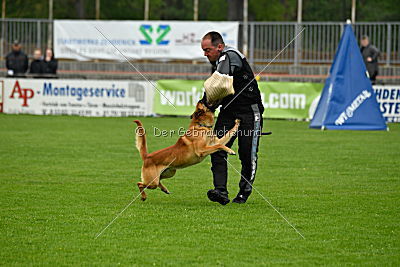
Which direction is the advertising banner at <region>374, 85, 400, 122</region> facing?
toward the camera

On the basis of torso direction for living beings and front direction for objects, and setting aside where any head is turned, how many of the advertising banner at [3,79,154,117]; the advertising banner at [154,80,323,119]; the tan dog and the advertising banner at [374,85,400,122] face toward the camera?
3

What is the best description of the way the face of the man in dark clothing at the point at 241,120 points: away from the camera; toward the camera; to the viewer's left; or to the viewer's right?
to the viewer's left

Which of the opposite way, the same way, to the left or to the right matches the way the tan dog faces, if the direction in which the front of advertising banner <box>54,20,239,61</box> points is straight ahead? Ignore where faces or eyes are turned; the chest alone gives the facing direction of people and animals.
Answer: to the left

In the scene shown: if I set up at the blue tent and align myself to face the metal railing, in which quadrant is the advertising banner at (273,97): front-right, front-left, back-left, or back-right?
front-left

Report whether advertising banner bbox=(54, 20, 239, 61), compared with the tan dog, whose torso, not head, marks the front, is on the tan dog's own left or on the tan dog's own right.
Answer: on the tan dog's own left

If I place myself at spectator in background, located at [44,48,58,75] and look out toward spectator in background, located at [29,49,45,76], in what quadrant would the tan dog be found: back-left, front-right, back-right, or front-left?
back-left

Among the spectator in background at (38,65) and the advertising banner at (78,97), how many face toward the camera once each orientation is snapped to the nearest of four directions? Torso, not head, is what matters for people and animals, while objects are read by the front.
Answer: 2

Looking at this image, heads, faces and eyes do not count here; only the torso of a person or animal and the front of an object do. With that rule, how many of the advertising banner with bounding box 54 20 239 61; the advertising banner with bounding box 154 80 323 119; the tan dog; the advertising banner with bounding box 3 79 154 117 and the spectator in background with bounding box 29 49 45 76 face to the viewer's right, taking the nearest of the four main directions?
1

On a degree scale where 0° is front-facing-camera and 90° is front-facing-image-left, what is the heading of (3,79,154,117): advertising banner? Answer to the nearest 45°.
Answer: approximately 0°

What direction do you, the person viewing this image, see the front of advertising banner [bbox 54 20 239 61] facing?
facing the viewer

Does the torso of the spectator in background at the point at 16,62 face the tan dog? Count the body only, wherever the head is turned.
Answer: yes

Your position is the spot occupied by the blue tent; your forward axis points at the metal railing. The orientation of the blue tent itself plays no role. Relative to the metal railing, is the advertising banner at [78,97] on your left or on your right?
left

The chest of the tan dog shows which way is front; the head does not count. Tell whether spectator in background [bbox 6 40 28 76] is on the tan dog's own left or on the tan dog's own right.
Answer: on the tan dog's own left

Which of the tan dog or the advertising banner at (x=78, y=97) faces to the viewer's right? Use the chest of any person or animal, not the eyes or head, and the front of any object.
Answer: the tan dog

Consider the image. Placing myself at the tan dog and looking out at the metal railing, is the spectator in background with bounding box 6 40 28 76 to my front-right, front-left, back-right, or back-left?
front-left

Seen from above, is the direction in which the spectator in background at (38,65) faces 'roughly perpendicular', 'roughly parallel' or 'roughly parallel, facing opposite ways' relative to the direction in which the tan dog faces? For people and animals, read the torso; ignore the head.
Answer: roughly perpendicular
